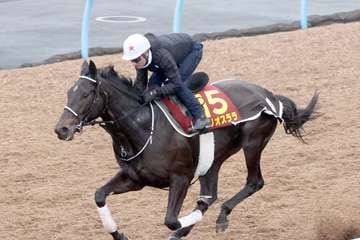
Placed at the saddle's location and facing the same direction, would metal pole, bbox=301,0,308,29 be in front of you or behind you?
behind

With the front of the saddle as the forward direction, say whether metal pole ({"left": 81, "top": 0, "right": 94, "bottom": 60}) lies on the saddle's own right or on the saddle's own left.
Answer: on the saddle's own right

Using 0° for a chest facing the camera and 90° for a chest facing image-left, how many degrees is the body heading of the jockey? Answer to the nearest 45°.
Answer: approximately 45°

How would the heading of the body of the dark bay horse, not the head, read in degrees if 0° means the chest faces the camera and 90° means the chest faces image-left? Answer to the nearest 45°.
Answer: approximately 45°

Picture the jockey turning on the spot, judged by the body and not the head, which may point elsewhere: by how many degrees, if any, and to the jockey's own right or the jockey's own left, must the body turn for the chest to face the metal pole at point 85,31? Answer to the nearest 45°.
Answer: approximately 135° to the jockey's own right
